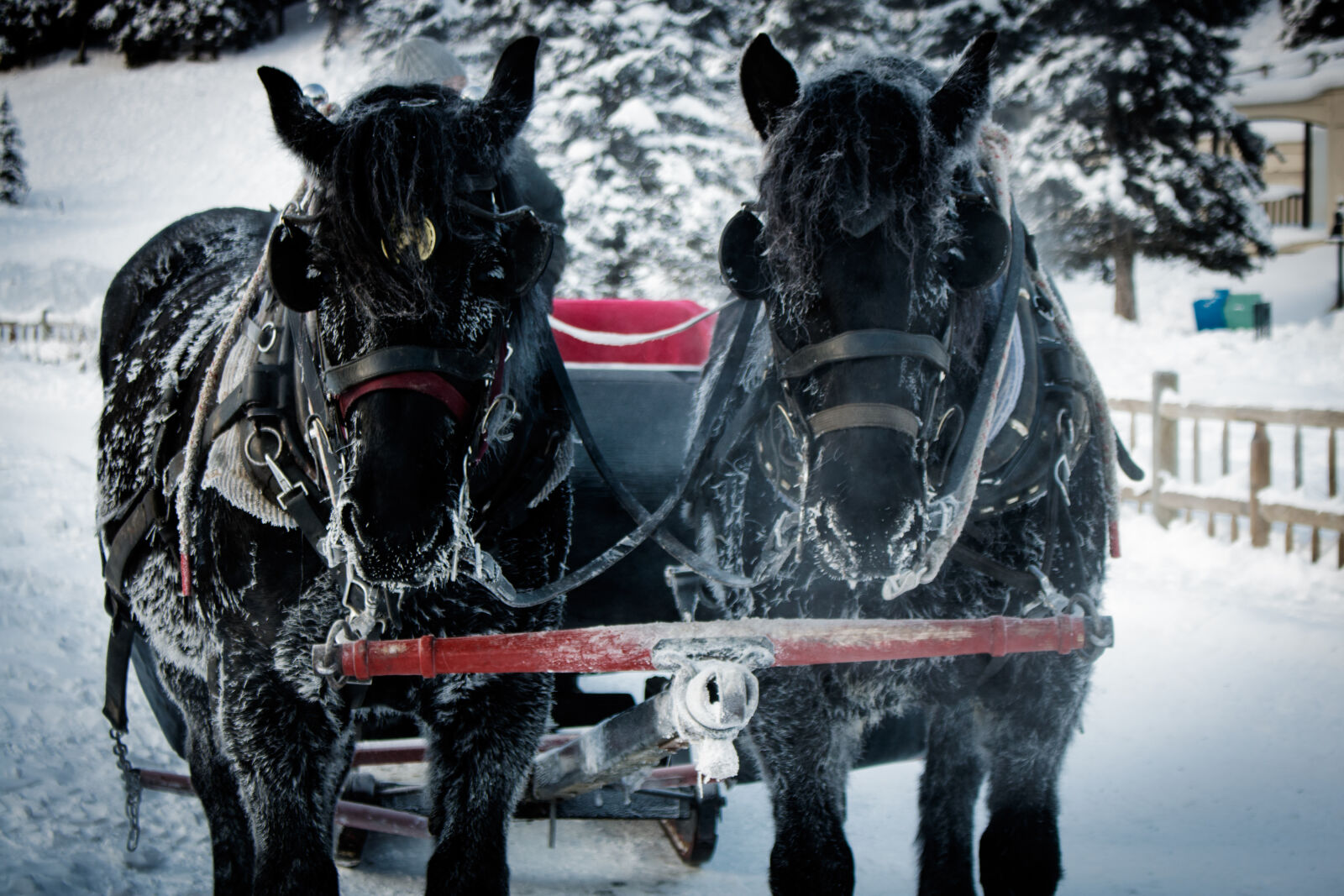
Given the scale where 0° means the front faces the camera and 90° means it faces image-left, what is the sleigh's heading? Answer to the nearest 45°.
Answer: approximately 0°

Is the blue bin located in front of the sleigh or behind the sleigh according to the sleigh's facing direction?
behind

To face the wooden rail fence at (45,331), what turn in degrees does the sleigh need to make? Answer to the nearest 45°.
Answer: approximately 135° to its right

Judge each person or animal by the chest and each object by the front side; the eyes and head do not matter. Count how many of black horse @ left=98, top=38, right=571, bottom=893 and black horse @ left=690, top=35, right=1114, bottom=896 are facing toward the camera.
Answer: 2

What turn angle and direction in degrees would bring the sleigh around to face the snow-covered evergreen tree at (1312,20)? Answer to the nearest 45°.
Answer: approximately 135° to its left

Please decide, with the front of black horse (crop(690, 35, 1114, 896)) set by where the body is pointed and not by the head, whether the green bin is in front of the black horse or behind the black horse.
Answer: behind
